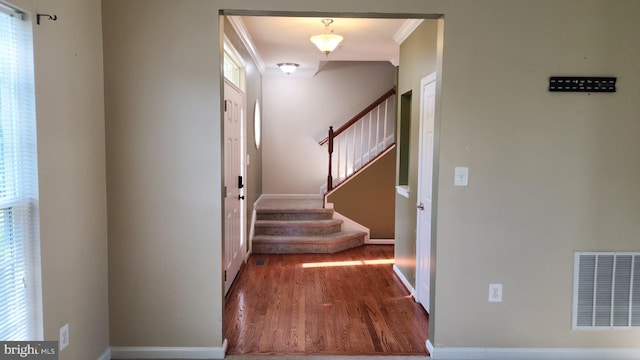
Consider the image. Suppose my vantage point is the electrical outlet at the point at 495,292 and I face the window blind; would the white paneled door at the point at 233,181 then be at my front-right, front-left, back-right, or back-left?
front-right

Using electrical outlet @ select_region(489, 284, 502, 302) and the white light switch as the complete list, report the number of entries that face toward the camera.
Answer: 2

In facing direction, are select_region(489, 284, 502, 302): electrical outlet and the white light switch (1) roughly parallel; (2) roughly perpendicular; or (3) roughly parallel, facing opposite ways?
roughly parallel

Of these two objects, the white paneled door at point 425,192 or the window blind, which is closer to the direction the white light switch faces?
the window blind

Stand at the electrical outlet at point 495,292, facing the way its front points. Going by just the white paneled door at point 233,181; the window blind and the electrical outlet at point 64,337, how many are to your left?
0

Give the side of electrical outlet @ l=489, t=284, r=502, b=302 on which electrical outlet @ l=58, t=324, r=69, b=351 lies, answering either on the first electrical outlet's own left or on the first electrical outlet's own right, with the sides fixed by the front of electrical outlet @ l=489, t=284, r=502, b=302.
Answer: on the first electrical outlet's own right

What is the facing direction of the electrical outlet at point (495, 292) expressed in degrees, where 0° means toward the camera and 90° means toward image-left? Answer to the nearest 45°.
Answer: approximately 0°

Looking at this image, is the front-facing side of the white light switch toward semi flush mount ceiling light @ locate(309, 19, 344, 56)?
no

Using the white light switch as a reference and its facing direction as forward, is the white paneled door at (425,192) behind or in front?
behind

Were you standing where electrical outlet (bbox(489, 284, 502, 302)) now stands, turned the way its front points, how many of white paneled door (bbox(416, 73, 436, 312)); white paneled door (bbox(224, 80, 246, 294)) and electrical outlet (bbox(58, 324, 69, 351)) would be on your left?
0

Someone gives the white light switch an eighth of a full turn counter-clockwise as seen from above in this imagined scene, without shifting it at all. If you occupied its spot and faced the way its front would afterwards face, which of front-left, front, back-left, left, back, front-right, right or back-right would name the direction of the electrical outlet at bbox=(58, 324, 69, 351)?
right

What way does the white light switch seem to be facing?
toward the camera

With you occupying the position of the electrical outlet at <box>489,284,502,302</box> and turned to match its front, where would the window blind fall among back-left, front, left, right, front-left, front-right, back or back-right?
front-right
